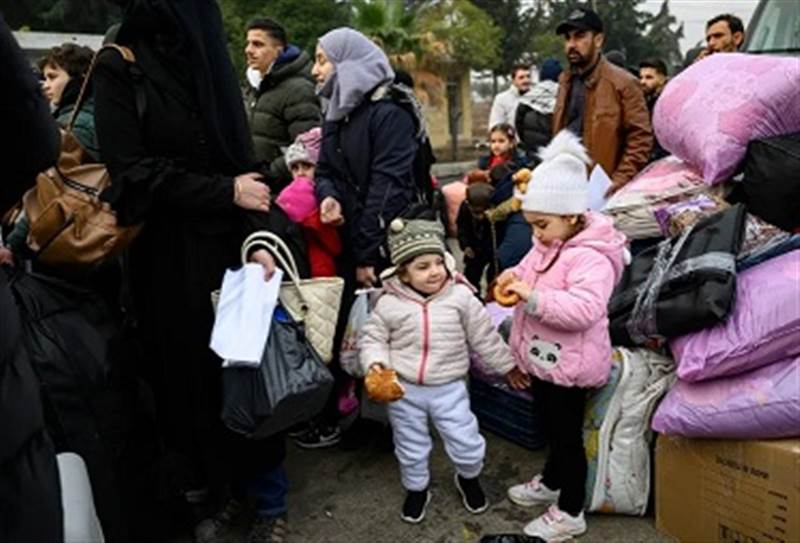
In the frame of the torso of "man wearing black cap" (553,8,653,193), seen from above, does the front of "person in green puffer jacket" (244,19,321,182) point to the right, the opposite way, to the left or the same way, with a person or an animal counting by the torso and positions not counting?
the same way

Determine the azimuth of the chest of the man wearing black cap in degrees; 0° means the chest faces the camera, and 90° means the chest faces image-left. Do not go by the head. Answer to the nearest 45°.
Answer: approximately 45°

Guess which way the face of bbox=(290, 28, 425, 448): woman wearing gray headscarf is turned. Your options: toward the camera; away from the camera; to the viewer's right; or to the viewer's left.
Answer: to the viewer's left

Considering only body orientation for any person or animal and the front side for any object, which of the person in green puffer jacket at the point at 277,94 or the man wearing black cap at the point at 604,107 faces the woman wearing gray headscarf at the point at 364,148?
the man wearing black cap

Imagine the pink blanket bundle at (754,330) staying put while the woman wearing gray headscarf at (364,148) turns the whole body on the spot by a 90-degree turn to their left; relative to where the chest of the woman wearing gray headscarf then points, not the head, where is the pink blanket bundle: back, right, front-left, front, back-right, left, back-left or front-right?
front-left

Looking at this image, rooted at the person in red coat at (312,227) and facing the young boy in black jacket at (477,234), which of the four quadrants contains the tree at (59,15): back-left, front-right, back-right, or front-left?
front-left

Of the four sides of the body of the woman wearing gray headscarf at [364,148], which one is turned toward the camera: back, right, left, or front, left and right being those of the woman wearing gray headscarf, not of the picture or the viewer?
left

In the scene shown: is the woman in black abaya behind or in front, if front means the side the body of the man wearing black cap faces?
in front

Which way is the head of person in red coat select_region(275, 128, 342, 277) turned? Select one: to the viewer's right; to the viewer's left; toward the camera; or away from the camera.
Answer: toward the camera

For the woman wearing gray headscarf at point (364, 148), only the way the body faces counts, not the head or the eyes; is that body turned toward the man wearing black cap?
no

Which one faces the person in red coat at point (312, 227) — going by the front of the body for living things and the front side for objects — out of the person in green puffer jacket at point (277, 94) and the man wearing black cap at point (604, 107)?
the man wearing black cap

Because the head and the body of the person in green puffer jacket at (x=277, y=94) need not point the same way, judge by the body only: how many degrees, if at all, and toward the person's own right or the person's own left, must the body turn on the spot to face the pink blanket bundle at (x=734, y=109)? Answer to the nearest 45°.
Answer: approximately 135° to the person's own left

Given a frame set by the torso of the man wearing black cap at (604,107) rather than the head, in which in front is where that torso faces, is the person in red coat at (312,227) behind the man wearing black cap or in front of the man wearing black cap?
in front
